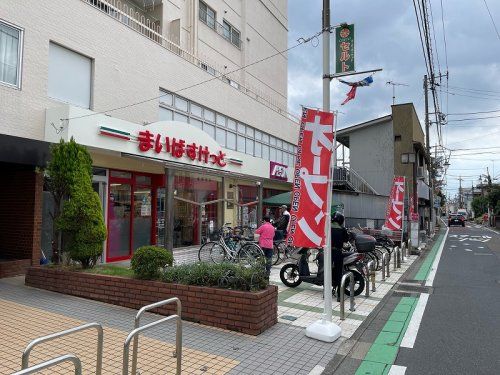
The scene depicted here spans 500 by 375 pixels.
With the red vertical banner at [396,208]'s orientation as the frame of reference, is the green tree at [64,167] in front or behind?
in front

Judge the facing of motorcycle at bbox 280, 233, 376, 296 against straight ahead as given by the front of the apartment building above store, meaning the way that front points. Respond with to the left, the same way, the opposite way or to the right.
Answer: the opposite way

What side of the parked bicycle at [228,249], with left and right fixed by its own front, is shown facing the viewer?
left

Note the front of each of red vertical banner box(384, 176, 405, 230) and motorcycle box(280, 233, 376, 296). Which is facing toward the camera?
the red vertical banner

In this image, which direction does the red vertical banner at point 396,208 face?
toward the camera

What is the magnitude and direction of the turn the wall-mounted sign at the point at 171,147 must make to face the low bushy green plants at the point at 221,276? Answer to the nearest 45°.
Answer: approximately 45° to its right

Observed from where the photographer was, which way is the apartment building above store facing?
facing the viewer and to the right of the viewer

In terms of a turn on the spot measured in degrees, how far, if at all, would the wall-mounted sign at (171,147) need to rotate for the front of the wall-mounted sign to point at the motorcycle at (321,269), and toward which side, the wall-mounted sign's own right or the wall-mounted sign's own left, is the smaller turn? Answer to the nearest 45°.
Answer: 0° — it already faces it

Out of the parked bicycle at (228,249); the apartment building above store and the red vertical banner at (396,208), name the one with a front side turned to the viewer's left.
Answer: the parked bicycle

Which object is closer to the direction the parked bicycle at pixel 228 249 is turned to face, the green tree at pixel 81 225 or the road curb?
the green tree

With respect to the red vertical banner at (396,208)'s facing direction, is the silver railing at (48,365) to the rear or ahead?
ahead

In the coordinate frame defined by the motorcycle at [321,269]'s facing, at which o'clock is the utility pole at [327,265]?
The utility pole is roughly at 9 o'clock from the motorcycle.

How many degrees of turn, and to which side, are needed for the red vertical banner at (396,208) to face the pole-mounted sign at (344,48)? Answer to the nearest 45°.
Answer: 0° — it already faces it

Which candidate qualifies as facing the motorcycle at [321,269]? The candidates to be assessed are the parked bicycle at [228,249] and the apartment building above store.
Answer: the apartment building above store

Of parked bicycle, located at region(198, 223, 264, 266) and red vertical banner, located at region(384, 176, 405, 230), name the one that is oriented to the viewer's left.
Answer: the parked bicycle
